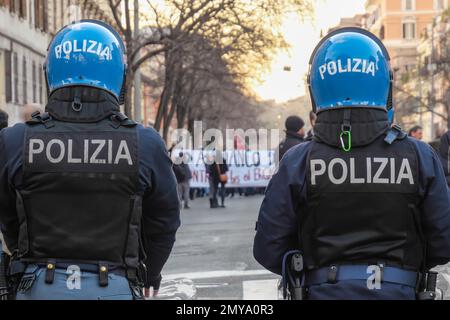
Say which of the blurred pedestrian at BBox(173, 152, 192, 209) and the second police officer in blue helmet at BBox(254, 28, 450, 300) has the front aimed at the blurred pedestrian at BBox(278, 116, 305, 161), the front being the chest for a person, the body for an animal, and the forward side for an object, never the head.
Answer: the second police officer in blue helmet

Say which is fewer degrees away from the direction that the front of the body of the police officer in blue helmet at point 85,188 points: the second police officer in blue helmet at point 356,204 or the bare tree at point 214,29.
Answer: the bare tree

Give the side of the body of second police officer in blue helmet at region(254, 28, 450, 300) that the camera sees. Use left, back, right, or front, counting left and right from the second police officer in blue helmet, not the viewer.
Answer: back

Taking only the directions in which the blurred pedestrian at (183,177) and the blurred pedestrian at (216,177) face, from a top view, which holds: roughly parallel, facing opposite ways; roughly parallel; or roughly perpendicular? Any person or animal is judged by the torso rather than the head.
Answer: roughly parallel

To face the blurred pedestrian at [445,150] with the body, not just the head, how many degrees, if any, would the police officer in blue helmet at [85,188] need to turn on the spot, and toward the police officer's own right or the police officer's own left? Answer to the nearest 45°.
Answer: approximately 45° to the police officer's own right

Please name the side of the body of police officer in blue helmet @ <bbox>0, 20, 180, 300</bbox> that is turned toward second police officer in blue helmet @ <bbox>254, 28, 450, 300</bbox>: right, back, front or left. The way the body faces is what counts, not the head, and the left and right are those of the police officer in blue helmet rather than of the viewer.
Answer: right

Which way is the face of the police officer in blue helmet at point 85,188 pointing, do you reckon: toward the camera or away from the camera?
away from the camera

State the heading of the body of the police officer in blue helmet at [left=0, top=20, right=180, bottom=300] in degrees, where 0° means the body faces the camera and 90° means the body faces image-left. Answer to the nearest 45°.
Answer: approximately 180°
